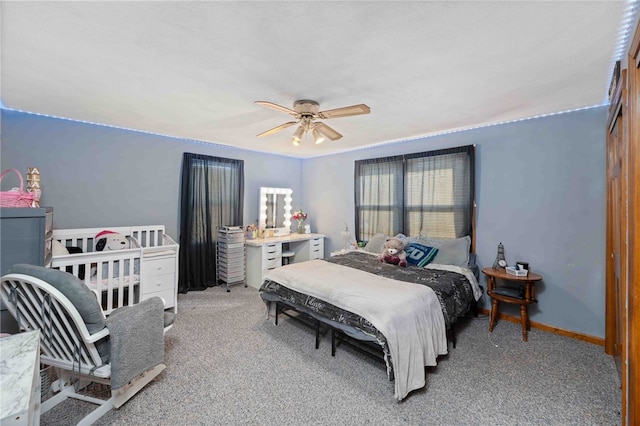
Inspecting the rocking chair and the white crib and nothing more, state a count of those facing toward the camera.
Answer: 1

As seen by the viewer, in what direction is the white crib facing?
toward the camera

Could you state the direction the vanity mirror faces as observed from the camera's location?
facing the viewer and to the right of the viewer

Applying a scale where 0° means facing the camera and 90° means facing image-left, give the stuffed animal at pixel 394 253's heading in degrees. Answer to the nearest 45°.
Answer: approximately 45°

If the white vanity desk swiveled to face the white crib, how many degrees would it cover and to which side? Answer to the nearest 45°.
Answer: approximately 90° to its right

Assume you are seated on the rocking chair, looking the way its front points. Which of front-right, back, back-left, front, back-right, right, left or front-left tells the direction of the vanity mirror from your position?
front

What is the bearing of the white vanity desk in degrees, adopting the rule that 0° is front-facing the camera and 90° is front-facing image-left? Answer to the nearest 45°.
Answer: approximately 315°

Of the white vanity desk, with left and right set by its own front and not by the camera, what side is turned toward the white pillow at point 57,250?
right

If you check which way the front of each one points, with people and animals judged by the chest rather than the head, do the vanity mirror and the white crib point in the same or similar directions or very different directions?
same or similar directions

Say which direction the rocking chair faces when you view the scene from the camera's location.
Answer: facing away from the viewer and to the right of the viewer

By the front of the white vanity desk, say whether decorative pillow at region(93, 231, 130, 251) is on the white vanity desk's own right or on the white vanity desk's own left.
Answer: on the white vanity desk's own right

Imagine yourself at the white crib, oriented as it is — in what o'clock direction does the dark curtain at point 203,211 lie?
The dark curtain is roughly at 8 o'clock from the white crib.

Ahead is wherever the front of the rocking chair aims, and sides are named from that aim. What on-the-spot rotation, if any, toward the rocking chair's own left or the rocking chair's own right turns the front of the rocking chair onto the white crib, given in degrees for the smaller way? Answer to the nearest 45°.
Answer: approximately 45° to the rocking chair's own left
